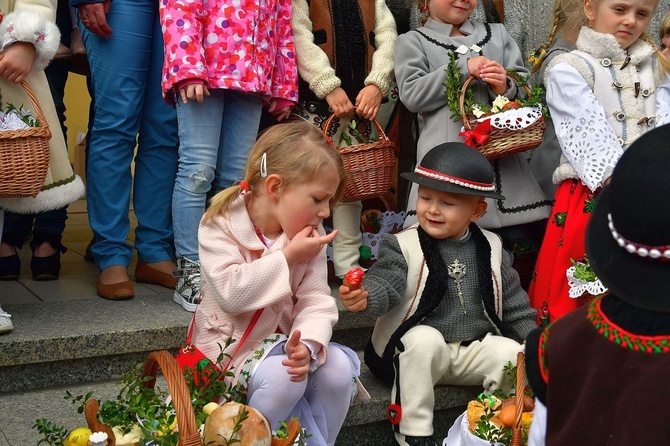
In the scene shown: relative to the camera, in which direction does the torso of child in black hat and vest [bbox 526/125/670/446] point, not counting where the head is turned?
away from the camera

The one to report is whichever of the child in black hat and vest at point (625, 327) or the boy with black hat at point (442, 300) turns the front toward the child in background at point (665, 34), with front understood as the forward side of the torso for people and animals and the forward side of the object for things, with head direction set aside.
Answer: the child in black hat and vest at point (625, 327)

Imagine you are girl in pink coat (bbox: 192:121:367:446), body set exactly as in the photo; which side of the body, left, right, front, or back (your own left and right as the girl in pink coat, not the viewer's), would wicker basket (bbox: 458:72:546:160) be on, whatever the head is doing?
left

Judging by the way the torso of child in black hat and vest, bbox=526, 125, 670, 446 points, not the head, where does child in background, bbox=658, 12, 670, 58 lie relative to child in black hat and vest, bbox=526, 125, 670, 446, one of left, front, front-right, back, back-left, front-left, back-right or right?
front

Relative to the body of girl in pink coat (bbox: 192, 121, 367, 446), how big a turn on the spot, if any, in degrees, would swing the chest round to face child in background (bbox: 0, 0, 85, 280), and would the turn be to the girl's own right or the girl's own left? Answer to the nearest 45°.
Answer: approximately 180°

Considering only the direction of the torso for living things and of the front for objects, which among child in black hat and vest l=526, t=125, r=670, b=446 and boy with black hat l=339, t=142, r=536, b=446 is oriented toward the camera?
the boy with black hat

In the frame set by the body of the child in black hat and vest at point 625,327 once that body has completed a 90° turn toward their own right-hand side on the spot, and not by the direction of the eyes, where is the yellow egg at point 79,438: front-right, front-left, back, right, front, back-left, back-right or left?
back

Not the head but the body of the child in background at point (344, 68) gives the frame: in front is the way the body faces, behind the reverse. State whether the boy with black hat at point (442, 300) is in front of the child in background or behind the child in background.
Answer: in front

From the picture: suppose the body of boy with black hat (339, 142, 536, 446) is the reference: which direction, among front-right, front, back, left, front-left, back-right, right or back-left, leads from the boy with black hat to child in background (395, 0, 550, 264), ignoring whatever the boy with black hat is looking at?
back

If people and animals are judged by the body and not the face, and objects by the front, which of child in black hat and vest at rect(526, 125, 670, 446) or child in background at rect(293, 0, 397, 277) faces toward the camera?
child in background at rect(293, 0, 397, 277)

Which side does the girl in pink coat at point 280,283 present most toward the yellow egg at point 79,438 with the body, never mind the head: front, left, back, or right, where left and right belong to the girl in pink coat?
right

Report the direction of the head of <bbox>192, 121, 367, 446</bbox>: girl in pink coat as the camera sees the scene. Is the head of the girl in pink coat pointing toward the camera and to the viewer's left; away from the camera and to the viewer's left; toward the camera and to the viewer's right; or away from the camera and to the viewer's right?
toward the camera and to the viewer's right

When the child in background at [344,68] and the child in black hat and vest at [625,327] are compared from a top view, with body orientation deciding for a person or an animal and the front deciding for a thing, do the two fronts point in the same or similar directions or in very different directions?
very different directions

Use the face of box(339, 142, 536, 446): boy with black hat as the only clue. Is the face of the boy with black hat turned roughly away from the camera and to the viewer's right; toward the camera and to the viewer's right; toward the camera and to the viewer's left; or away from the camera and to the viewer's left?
toward the camera and to the viewer's left

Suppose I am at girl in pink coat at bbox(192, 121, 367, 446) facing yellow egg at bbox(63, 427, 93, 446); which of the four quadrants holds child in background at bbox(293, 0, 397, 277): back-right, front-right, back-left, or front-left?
back-right

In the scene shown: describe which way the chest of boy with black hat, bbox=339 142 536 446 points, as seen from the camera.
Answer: toward the camera

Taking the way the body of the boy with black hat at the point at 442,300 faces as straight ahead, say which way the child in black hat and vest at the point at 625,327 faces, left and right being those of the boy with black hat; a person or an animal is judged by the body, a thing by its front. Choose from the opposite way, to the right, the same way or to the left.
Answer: the opposite way

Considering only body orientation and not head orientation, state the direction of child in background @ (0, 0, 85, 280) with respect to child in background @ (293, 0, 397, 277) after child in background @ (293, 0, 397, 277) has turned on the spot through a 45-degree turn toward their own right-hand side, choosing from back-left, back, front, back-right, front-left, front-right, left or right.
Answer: front

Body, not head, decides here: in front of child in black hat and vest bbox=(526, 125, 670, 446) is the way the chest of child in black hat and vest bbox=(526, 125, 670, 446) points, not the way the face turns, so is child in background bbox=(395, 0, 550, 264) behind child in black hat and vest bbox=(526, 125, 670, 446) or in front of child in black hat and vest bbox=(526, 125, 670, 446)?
in front

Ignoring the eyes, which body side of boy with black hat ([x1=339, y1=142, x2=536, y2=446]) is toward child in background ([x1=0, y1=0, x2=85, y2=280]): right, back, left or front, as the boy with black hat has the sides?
right

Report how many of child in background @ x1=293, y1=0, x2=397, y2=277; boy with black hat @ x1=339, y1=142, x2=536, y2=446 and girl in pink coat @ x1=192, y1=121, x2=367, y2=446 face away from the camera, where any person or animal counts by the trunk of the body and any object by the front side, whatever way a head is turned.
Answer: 0
